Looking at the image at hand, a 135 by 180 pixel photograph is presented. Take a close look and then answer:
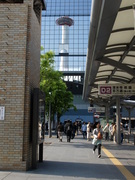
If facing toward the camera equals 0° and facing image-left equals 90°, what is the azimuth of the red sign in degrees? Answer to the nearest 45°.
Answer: approximately 0°
